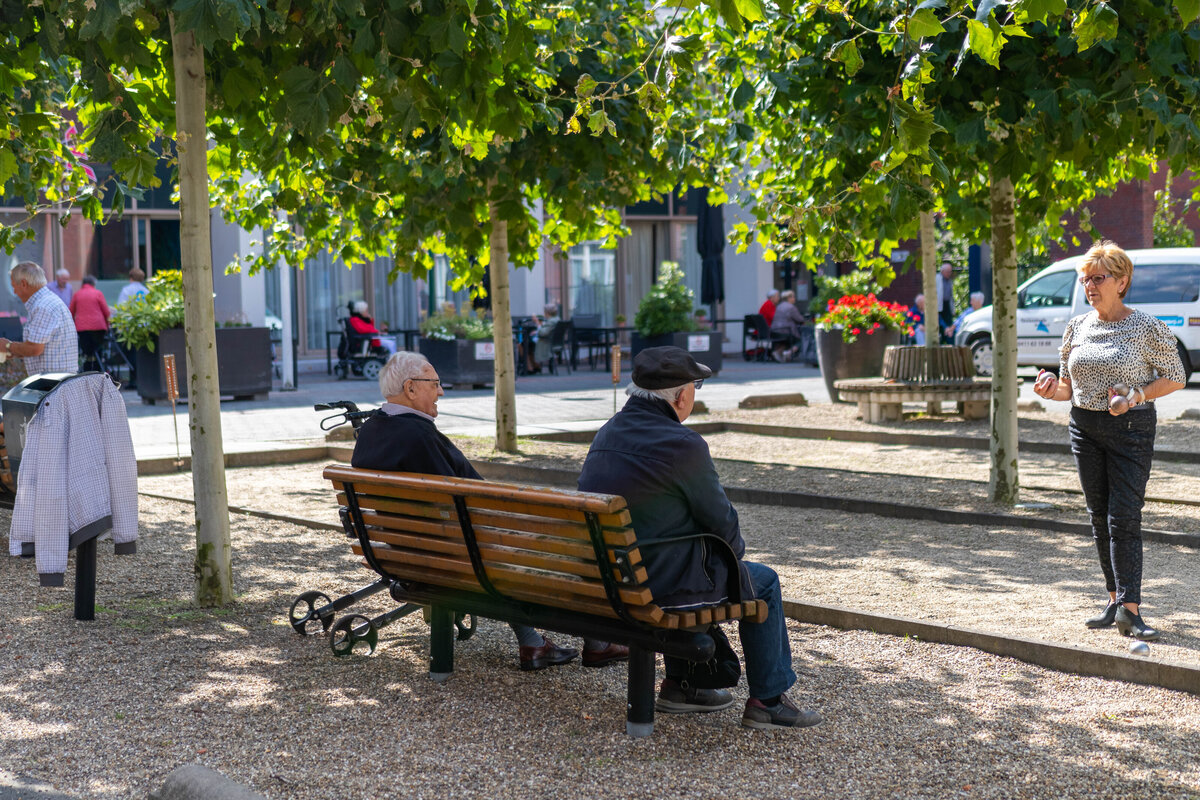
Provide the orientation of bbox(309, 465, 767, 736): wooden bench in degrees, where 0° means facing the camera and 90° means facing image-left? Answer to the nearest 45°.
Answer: approximately 225°

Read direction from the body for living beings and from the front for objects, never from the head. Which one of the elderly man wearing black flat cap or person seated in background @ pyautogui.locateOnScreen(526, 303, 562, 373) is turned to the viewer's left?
the person seated in background

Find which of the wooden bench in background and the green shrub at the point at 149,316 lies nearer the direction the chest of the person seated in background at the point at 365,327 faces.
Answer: the wooden bench in background

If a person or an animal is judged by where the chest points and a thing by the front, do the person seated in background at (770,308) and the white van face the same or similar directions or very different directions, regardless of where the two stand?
very different directions

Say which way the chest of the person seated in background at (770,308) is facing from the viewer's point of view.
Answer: to the viewer's right

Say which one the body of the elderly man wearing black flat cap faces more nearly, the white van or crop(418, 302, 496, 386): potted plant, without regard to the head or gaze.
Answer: the white van

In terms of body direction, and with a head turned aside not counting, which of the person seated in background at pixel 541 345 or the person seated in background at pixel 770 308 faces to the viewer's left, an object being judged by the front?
the person seated in background at pixel 541 345

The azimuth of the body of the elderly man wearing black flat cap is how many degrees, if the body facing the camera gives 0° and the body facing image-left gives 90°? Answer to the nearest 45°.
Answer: approximately 225°

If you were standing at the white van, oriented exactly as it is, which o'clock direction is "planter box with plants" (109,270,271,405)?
The planter box with plants is roughly at 11 o'clock from the white van.

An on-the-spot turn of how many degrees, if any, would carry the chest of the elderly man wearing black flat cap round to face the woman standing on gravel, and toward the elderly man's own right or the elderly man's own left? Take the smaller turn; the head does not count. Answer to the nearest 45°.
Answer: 0° — they already face them

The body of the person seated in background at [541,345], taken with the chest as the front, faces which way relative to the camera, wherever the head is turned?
to the viewer's left

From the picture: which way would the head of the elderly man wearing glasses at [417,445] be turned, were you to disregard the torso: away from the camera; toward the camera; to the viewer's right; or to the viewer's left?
to the viewer's right
